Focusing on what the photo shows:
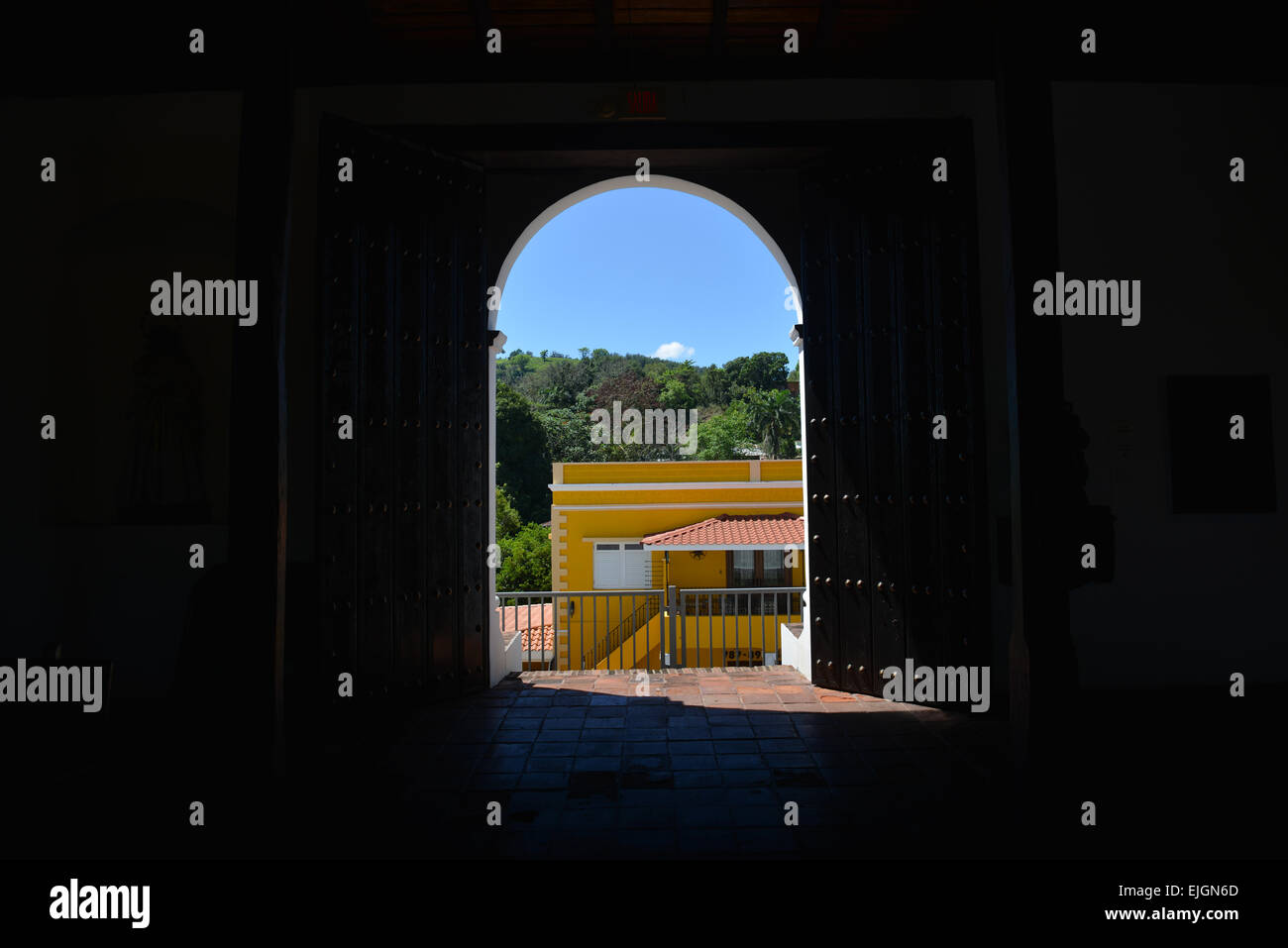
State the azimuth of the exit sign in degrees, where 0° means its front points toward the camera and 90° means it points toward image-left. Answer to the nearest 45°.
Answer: approximately 0°

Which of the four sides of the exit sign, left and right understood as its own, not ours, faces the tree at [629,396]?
back

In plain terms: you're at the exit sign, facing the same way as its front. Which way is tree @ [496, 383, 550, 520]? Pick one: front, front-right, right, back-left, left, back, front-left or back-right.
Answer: back

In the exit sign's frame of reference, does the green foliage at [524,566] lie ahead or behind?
behind

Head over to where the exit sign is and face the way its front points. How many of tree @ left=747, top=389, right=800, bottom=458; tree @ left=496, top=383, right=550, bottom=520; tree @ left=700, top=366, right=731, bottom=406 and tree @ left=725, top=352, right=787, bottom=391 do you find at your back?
4

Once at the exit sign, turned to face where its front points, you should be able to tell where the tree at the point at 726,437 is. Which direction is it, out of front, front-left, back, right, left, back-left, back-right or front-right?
back

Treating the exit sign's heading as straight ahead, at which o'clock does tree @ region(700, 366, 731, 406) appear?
The tree is roughly at 6 o'clock from the exit sign.

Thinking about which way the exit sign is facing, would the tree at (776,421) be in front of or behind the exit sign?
behind

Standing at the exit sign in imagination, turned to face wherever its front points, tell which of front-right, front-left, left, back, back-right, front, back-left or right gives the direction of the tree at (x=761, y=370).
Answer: back

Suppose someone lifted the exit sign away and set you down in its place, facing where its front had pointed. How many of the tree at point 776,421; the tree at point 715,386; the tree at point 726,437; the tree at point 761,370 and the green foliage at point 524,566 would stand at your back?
5
